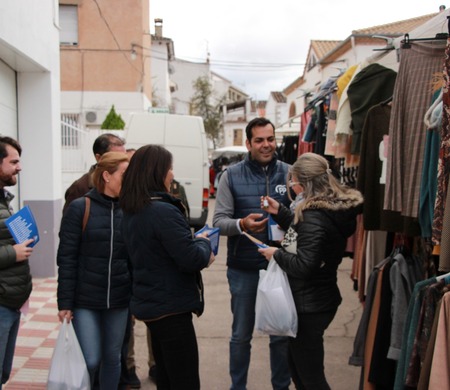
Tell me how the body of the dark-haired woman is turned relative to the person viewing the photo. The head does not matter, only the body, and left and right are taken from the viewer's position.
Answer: facing away from the viewer and to the right of the viewer

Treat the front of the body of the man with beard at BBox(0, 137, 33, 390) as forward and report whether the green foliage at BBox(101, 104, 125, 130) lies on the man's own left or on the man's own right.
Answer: on the man's own left

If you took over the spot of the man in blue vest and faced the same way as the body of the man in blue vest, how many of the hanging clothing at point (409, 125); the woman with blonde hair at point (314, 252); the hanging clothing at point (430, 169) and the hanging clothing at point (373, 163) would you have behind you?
0

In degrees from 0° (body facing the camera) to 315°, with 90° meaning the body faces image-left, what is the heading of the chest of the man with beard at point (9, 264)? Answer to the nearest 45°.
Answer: approximately 270°

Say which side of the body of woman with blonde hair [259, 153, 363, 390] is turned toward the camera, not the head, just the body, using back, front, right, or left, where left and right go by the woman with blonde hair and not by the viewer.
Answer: left

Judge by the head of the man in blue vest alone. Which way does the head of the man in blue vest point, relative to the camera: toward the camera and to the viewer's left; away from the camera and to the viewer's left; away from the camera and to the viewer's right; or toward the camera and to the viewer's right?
toward the camera and to the viewer's right

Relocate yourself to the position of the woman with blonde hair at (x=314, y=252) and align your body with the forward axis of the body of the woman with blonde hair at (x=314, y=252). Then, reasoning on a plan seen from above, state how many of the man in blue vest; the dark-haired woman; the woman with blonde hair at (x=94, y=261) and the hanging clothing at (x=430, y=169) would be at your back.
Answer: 1

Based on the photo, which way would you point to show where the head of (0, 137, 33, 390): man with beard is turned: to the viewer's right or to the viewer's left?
to the viewer's right

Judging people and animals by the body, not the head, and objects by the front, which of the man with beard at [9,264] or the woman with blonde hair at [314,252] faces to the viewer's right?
the man with beard

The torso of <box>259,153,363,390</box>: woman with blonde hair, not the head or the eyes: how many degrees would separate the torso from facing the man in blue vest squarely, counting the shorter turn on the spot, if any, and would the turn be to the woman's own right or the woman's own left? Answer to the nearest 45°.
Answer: approximately 45° to the woman's own right

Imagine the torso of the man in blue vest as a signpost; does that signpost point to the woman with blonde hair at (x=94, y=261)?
no
